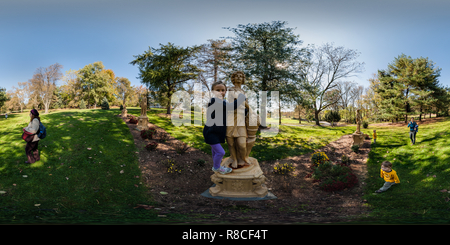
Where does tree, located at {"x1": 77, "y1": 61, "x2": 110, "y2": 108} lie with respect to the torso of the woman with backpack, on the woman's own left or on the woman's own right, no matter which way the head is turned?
on the woman's own right

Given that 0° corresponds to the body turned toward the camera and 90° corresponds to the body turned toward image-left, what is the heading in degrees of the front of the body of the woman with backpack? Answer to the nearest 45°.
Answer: approximately 90°

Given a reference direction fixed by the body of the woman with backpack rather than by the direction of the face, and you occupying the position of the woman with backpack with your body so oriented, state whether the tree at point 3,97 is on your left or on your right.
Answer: on your right

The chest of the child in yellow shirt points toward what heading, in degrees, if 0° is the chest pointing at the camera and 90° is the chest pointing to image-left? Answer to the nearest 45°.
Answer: approximately 45°
